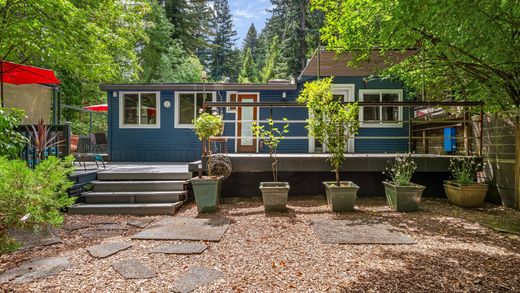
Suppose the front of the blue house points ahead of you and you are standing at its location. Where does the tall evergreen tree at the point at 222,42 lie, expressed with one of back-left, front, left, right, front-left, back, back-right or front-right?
back

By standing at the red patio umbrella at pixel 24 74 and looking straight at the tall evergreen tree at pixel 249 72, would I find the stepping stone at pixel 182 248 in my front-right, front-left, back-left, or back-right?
back-right

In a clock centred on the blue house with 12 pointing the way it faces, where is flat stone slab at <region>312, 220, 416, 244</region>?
The flat stone slab is roughly at 11 o'clock from the blue house.

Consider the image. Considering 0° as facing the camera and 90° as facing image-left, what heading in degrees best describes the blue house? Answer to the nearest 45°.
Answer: approximately 0°

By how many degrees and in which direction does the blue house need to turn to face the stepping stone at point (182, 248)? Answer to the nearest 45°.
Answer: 0° — it already faces it

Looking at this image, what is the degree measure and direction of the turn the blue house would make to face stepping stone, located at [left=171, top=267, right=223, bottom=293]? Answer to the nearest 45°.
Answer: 0° — it already faces it

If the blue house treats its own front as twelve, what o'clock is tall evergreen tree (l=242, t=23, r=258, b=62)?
The tall evergreen tree is roughly at 6 o'clock from the blue house.

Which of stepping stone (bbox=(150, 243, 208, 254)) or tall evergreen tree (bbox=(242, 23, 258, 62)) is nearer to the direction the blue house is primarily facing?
the stepping stone
